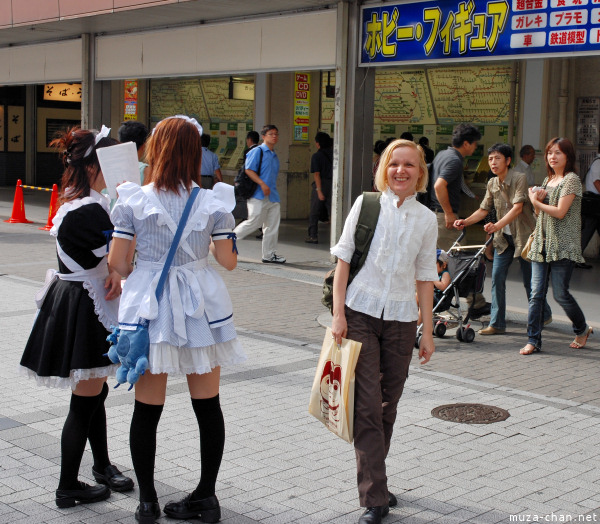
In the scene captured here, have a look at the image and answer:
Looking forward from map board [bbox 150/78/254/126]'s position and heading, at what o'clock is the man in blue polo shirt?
The man in blue polo shirt is roughly at 12 o'clock from the map board.

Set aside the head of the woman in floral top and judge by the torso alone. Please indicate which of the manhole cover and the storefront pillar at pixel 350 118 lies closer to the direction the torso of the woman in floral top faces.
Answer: the manhole cover

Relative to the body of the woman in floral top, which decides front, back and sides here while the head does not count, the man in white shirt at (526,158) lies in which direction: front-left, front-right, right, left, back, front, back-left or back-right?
back-right

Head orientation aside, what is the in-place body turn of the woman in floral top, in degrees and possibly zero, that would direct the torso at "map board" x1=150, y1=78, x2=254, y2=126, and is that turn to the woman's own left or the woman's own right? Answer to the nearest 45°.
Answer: approximately 90° to the woman's own right

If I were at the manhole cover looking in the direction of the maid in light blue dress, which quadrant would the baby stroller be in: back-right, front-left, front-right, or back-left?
back-right

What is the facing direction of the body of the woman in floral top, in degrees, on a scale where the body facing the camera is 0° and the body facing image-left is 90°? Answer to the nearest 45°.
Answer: approximately 45°

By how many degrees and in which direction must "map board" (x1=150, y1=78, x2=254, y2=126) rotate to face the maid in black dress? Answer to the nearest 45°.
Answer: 0° — it already faces them

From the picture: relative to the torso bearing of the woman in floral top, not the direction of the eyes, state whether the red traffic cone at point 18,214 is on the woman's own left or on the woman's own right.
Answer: on the woman's own right

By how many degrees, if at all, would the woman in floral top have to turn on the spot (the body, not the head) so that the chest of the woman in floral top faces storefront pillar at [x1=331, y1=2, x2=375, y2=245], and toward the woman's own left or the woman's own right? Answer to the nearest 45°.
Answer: approximately 90° to the woman's own right

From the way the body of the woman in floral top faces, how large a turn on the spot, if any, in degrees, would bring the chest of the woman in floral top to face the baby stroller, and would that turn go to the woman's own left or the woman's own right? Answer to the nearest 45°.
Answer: approximately 90° to the woman's own right
